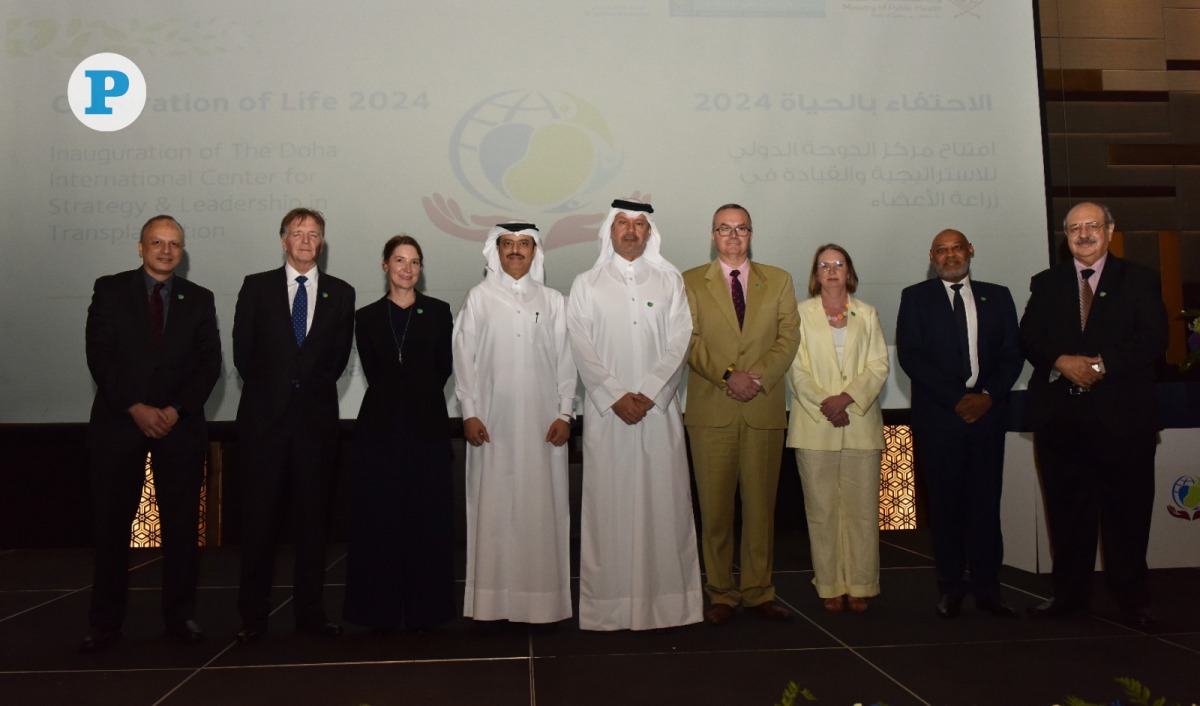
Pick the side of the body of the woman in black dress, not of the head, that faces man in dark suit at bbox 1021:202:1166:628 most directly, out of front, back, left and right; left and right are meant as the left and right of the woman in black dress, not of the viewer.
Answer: left

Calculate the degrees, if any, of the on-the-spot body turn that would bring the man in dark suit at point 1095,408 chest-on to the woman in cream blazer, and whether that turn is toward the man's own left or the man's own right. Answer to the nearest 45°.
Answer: approximately 90° to the man's own right

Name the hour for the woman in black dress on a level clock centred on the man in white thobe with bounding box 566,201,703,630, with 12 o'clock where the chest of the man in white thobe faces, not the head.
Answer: The woman in black dress is roughly at 3 o'clock from the man in white thobe.

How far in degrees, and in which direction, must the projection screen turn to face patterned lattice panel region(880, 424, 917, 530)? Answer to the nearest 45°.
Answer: approximately 90° to its left

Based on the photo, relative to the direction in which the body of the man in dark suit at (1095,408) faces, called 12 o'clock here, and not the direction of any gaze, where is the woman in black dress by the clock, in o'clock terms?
The woman in black dress is roughly at 2 o'clock from the man in dark suit.

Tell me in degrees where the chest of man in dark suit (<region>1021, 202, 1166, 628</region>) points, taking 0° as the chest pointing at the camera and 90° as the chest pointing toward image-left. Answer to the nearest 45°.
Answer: approximately 0°

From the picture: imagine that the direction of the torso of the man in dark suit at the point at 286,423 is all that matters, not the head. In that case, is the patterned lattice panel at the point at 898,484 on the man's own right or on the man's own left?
on the man's own left

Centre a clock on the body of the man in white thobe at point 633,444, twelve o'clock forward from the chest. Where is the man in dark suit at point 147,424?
The man in dark suit is roughly at 3 o'clock from the man in white thobe.
